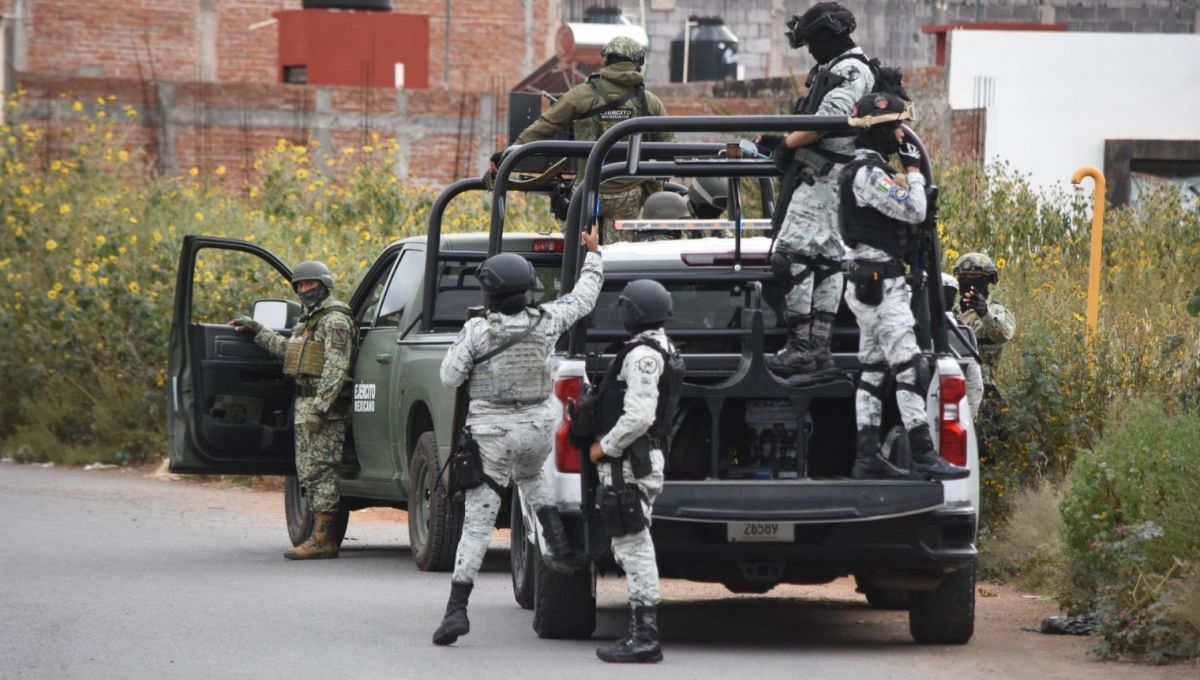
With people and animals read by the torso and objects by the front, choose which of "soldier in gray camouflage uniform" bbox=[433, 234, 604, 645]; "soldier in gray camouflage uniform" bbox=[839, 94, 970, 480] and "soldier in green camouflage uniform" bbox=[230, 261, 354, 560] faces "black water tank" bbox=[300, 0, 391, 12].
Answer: "soldier in gray camouflage uniform" bbox=[433, 234, 604, 645]

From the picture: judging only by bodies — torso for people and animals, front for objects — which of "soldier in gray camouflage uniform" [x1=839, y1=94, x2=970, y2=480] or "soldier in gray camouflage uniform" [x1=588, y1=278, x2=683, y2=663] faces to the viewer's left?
"soldier in gray camouflage uniform" [x1=588, y1=278, x2=683, y2=663]

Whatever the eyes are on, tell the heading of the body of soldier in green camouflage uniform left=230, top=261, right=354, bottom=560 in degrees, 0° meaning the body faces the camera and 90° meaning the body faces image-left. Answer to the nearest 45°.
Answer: approximately 45°

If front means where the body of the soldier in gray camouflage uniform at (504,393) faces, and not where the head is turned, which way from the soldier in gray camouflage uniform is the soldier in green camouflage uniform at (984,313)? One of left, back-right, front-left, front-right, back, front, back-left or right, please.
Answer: front-right

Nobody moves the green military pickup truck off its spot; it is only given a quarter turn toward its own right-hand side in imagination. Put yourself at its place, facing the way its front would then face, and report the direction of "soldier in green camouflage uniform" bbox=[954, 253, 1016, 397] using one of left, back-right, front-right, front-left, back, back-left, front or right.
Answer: front-right

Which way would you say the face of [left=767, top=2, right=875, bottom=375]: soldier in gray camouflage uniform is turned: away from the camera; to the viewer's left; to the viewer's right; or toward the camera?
to the viewer's left

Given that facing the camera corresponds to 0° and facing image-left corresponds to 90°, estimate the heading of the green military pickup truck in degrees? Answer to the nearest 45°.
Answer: approximately 135°

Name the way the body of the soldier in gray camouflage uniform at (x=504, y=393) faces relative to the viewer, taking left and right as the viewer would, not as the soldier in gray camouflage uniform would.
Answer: facing away from the viewer

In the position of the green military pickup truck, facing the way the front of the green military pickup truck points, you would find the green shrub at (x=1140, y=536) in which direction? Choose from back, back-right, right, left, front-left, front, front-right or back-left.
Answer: back

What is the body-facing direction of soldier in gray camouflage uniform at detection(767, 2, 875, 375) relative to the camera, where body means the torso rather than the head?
to the viewer's left

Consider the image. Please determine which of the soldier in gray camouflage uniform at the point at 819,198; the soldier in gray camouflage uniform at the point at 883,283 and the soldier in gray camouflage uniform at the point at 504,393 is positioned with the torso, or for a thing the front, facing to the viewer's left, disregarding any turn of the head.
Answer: the soldier in gray camouflage uniform at the point at 819,198
